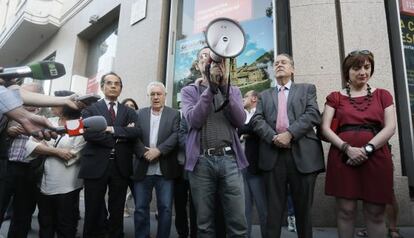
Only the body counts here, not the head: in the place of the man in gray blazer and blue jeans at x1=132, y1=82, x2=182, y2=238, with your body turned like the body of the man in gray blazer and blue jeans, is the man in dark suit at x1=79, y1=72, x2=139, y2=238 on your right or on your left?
on your right

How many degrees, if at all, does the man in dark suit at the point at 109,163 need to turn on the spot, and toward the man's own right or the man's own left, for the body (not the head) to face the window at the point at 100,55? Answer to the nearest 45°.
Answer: approximately 180°

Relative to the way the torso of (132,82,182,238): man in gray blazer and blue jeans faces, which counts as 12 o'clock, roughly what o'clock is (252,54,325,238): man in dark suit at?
The man in dark suit is roughly at 10 o'clock from the man in gray blazer and blue jeans.

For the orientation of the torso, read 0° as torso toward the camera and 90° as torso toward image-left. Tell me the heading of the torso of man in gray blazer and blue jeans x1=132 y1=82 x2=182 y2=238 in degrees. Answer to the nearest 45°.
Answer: approximately 0°

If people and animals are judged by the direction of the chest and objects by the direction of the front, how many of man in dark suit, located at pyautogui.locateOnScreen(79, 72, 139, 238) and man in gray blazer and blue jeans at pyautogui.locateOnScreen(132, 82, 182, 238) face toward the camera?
2

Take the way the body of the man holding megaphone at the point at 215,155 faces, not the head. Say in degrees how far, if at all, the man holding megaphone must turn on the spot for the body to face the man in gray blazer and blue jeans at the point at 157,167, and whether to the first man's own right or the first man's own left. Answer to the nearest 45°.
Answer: approximately 135° to the first man's own right

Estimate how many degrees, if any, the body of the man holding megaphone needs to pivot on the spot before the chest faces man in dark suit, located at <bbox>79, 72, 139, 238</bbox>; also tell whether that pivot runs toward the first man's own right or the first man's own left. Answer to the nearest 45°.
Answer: approximately 135° to the first man's own right

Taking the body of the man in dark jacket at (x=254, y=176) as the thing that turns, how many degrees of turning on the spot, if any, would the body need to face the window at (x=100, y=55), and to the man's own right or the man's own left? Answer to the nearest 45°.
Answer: approximately 90° to the man's own right

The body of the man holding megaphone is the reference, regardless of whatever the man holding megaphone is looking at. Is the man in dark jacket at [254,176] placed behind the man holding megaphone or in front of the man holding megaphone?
behind

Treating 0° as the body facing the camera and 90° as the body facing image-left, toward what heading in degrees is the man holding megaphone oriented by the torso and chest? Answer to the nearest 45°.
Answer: approximately 0°

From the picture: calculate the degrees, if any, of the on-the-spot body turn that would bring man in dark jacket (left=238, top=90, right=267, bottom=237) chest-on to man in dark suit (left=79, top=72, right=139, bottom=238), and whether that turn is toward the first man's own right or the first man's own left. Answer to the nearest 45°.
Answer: approximately 45° to the first man's own right
